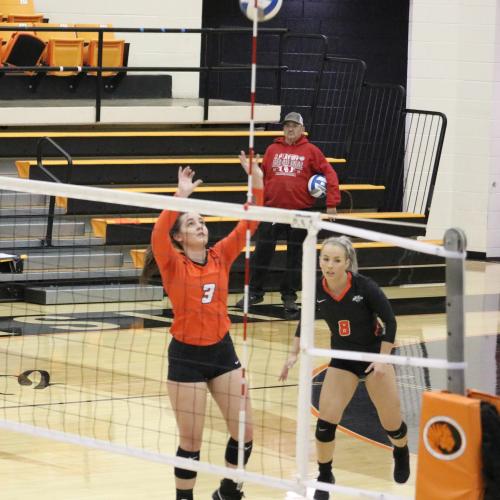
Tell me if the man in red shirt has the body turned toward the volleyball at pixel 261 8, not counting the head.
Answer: yes

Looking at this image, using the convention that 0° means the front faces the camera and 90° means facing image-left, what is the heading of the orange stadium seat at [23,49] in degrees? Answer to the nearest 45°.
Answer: approximately 315°

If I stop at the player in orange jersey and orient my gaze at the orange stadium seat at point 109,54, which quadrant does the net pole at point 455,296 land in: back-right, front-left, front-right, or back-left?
back-right

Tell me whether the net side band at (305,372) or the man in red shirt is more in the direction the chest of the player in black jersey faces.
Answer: the net side band

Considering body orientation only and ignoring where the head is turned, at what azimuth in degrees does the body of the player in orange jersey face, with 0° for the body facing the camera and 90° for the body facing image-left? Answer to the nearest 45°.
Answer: approximately 315°

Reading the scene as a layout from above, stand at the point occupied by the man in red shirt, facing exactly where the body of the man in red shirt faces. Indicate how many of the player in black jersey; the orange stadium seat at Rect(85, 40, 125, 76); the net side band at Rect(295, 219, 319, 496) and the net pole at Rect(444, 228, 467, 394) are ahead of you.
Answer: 3

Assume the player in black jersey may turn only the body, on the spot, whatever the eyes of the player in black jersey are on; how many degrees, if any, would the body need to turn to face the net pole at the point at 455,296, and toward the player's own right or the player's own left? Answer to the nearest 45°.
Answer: approximately 45° to the player's own left

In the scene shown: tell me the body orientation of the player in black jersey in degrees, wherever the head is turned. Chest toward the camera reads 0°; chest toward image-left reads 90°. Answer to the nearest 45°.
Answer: approximately 45°
